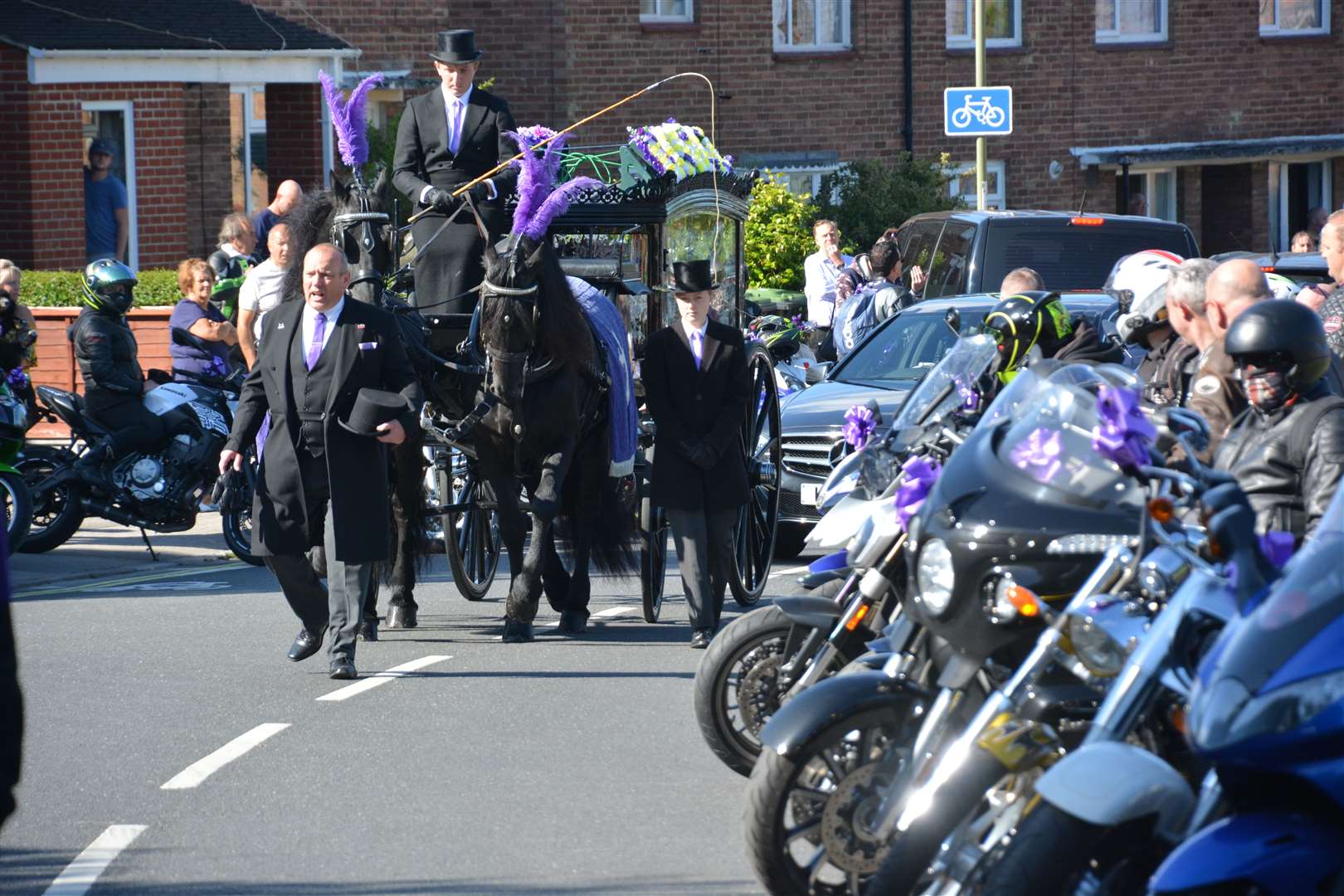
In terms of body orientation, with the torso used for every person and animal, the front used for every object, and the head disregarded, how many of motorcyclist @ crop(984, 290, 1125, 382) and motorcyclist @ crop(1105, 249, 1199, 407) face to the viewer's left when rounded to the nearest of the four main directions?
2

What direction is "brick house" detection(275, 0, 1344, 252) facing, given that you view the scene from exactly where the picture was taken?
facing the viewer

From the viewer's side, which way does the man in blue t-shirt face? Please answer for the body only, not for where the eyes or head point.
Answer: toward the camera

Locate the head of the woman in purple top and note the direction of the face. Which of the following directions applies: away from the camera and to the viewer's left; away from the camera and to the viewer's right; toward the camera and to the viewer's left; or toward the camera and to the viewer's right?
toward the camera and to the viewer's right

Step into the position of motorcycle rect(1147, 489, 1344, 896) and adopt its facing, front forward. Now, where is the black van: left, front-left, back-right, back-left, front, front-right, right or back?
back-right

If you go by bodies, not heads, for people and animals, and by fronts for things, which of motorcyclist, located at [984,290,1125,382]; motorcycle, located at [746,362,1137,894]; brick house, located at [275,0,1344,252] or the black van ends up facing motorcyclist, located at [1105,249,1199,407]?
the brick house

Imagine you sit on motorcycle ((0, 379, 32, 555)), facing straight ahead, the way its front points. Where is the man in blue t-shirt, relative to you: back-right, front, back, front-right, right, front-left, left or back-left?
back-left

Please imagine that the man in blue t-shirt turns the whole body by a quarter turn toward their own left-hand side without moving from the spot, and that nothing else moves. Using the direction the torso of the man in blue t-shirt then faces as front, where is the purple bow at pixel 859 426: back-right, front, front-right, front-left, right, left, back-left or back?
right

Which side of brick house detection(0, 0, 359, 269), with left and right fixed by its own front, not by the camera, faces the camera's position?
front

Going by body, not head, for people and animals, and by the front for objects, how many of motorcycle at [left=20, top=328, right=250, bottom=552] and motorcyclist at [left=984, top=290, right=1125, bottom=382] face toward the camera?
0

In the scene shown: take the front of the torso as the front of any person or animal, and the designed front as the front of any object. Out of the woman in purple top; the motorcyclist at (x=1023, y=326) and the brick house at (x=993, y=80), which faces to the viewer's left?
the motorcyclist

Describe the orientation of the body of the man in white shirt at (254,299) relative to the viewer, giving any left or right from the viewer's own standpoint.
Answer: facing the viewer and to the right of the viewer

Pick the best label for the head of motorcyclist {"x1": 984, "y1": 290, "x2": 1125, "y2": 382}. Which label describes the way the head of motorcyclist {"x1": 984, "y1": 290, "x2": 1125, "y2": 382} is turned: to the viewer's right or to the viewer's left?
to the viewer's left

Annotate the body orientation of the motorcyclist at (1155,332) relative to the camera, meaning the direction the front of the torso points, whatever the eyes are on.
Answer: to the viewer's left

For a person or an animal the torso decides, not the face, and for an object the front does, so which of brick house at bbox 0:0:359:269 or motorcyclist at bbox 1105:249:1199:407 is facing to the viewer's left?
the motorcyclist

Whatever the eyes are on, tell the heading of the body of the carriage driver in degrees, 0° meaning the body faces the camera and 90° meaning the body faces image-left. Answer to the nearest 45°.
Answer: approximately 0°
